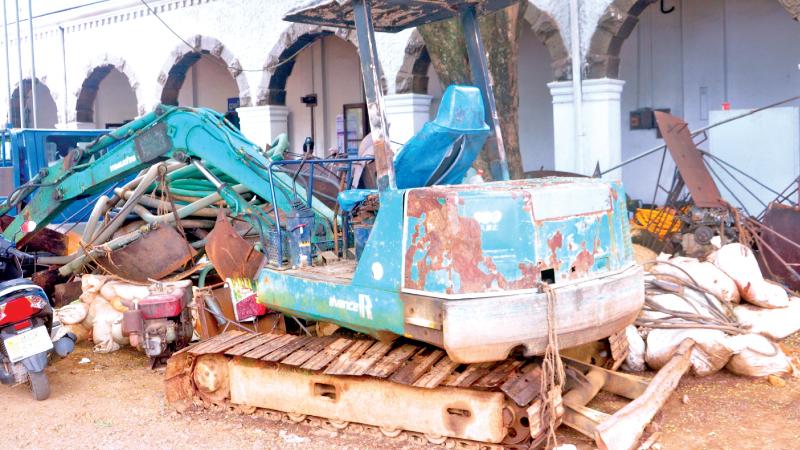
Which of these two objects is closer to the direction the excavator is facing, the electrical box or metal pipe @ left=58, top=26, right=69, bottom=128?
the metal pipe

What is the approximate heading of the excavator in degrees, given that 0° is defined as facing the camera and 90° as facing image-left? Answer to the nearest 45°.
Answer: approximately 135°

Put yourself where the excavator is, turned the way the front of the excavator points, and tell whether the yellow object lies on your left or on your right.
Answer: on your right

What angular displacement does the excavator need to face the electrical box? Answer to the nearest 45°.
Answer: approximately 90° to its right

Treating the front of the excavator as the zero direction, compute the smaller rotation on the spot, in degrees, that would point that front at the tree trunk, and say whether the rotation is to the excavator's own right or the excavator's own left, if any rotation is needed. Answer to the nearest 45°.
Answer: approximately 45° to the excavator's own right

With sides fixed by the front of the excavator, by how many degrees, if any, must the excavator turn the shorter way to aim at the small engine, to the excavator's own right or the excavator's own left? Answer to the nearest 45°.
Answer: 0° — it already faces it

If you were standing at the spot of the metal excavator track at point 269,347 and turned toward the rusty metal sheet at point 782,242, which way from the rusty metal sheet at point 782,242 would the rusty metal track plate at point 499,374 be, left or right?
right

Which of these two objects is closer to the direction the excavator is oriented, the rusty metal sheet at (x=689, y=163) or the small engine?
the small engine

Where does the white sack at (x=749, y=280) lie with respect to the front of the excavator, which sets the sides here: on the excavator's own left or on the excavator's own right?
on the excavator's own right

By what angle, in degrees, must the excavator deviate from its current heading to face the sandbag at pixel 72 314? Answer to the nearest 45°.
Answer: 0° — it already faces it

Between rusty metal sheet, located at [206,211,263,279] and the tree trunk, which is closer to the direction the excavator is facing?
the rusty metal sheet
